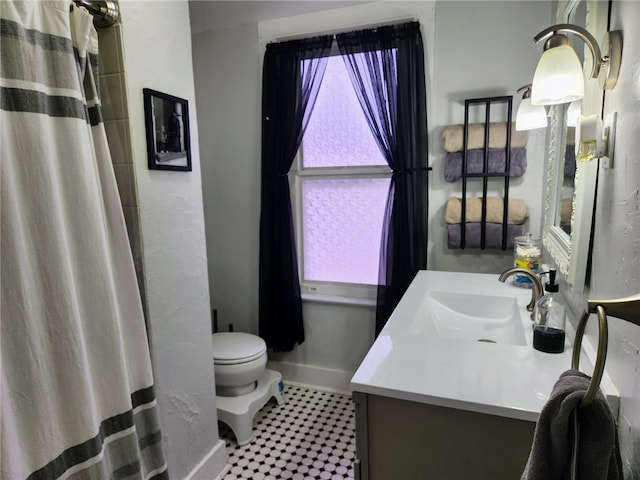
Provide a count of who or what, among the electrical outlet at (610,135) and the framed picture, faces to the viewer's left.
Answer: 1

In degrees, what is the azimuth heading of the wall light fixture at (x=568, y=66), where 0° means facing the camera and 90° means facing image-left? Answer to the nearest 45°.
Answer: approximately 90°

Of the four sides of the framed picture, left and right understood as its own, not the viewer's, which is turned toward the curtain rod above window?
left

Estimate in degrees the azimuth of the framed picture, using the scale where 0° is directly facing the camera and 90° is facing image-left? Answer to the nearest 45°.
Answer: approximately 315°

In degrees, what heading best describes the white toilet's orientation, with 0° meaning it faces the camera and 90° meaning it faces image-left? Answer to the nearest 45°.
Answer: approximately 315°

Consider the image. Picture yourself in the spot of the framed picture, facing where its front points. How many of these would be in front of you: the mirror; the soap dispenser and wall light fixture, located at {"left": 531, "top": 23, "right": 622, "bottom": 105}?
3

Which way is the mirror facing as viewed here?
to the viewer's left

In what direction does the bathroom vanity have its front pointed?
to the viewer's left

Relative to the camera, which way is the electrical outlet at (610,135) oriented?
to the viewer's left

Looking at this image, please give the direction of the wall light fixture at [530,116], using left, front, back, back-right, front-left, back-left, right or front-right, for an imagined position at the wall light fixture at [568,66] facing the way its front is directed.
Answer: right
